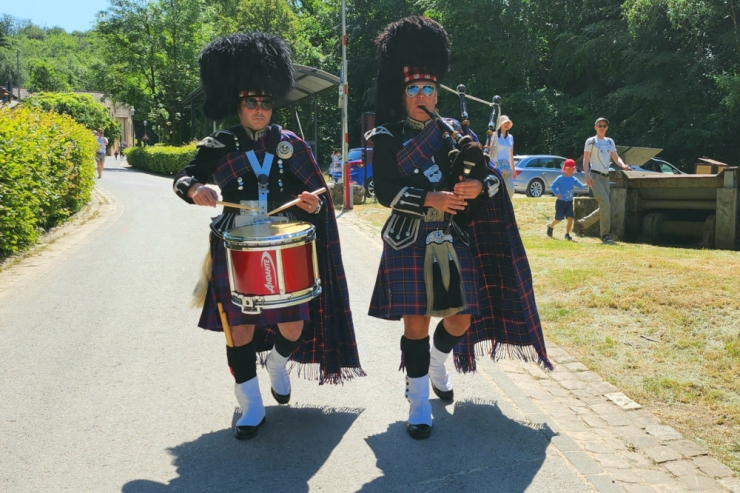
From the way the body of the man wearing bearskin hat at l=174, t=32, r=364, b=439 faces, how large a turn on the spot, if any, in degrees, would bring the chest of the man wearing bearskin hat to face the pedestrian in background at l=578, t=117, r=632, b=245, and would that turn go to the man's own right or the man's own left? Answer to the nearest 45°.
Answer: approximately 135° to the man's own left

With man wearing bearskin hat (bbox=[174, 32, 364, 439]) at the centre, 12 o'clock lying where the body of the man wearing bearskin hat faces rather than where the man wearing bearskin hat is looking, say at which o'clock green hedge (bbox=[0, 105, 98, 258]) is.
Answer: The green hedge is roughly at 5 o'clock from the man wearing bearskin hat.

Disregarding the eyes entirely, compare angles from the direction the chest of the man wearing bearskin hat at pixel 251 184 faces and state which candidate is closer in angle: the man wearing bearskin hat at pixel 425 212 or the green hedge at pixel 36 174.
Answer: the man wearing bearskin hat

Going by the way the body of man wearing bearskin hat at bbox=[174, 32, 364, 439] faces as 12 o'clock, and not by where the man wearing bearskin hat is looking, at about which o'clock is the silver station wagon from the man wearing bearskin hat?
The silver station wagon is roughly at 7 o'clock from the man wearing bearskin hat.

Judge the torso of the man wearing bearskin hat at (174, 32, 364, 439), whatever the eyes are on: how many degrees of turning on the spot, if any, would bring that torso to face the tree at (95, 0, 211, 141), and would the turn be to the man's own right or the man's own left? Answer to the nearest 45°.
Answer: approximately 180°

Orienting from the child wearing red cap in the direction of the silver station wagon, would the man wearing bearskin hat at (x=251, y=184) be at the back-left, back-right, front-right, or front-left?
back-left

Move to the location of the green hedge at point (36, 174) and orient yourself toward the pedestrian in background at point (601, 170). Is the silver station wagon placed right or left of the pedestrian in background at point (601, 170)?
left

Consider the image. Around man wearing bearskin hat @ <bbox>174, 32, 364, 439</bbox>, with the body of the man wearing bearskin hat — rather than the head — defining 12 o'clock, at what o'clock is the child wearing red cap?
The child wearing red cap is roughly at 7 o'clock from the man wearing bearskin hat.

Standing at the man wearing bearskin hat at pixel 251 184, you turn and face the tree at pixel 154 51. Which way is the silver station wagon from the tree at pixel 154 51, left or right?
right

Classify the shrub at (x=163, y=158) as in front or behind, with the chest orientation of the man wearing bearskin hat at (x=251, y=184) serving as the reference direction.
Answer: behind

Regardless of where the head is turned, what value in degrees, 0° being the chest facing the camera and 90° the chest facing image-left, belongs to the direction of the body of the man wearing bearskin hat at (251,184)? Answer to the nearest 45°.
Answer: approximately 0°
